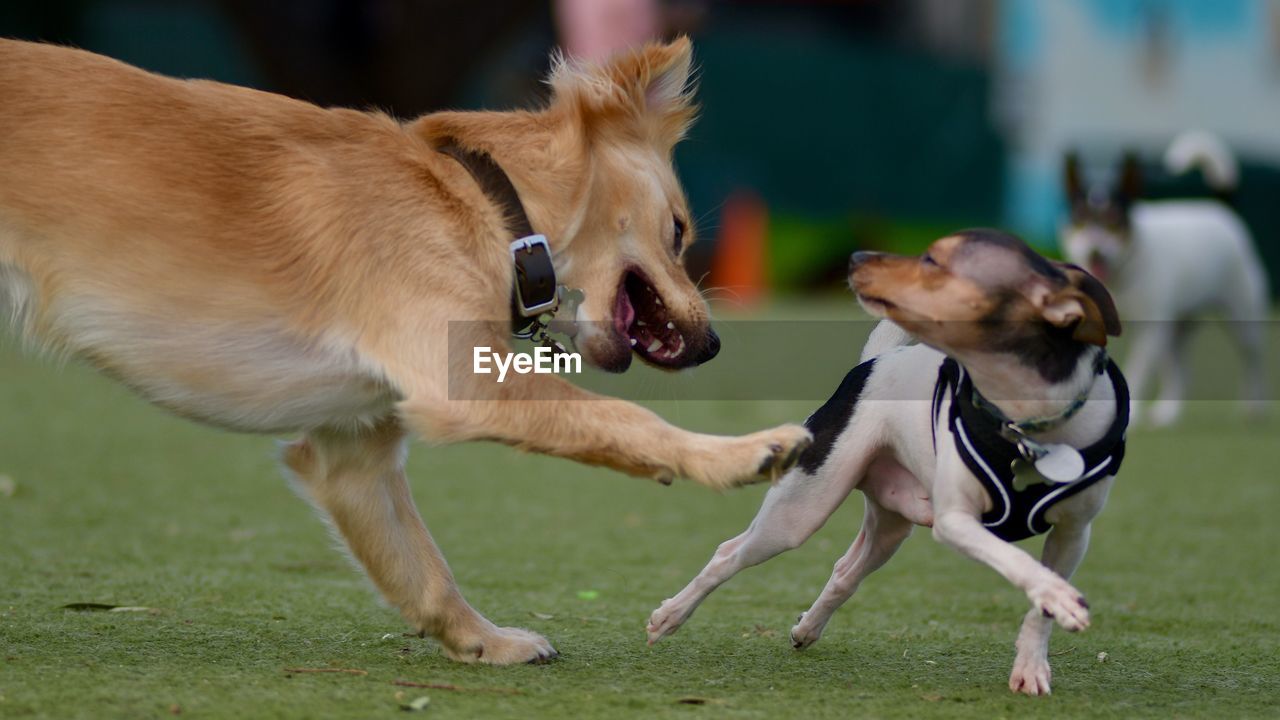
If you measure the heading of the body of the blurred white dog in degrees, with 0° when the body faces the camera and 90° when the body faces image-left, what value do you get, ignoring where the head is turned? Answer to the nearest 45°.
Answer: approximately 45°

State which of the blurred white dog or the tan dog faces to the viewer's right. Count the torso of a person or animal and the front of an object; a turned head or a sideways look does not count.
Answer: the tan dog

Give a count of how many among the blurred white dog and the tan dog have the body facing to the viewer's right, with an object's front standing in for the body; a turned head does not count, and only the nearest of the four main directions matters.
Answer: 1

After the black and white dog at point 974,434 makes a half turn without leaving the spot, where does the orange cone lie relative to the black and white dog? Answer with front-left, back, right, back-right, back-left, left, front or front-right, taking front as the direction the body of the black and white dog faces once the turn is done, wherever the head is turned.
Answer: front-right

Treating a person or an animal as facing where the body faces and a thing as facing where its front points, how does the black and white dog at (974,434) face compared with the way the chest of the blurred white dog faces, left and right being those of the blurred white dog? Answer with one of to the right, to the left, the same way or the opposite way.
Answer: to the left

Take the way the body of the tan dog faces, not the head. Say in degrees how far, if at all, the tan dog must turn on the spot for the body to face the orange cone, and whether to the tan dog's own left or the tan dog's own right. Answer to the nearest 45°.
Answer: approximately 90° to the tan dog's own left

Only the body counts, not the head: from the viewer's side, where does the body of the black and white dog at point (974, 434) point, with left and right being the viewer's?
facing the viewer and to the right of the viewer

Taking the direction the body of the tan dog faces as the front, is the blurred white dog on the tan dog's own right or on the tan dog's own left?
on the tan dog's own left

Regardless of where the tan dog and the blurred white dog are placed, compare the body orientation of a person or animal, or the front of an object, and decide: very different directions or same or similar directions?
very different directions

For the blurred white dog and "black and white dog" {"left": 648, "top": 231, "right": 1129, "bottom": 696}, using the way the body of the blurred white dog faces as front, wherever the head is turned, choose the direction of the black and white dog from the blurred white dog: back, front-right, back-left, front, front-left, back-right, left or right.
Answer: front-left

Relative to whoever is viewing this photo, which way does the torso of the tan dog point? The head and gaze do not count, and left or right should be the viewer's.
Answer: facing to the right of the viewer

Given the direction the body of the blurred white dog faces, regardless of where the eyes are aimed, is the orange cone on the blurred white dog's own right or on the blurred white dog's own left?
on the blurred white dog's own right
